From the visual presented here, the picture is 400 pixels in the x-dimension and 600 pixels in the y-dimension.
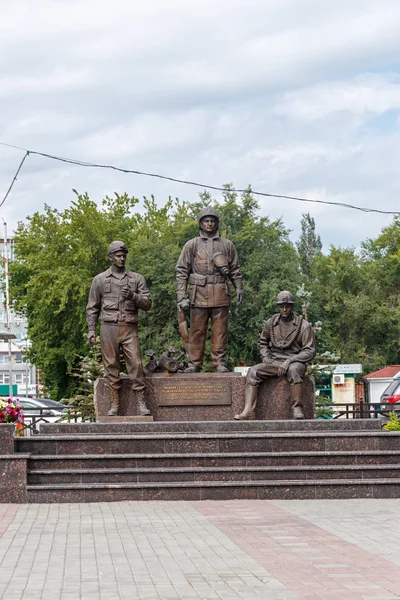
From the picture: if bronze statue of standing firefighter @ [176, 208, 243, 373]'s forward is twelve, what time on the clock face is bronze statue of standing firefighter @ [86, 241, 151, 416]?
bronze statue of standing firefighter @ [86, 241, 151, 416] is roughly at 2 o'clock from bronze statue of standing firefighter @ [176, 208, 243, 373].

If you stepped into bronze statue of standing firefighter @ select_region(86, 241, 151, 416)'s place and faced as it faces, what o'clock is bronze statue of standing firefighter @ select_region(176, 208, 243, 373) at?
bronze statue of standing firefighter @ select_region(176, 208, 243, 373) is roughly at 8 o'clock from bronze statue of standing firefighter @ select_region(86, 241, 151, 416).

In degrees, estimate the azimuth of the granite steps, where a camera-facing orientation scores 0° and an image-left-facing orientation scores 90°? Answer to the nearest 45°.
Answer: approximately 0°

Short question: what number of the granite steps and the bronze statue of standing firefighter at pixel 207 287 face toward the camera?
2

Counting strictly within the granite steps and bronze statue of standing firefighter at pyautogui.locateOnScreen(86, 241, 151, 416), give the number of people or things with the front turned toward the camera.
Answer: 2

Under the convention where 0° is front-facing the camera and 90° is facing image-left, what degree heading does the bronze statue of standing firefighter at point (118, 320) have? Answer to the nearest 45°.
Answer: approximately 0°

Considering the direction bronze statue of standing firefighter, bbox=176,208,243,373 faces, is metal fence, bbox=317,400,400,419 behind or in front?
behind

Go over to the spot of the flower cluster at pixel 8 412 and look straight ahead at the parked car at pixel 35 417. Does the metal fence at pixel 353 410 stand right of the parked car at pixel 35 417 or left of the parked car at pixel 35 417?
right

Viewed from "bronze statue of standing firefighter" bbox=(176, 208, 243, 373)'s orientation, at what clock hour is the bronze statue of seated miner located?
The bronze statue of seated miner is roughly at 10 o'clock from the bronze statue of standing firefighter.
